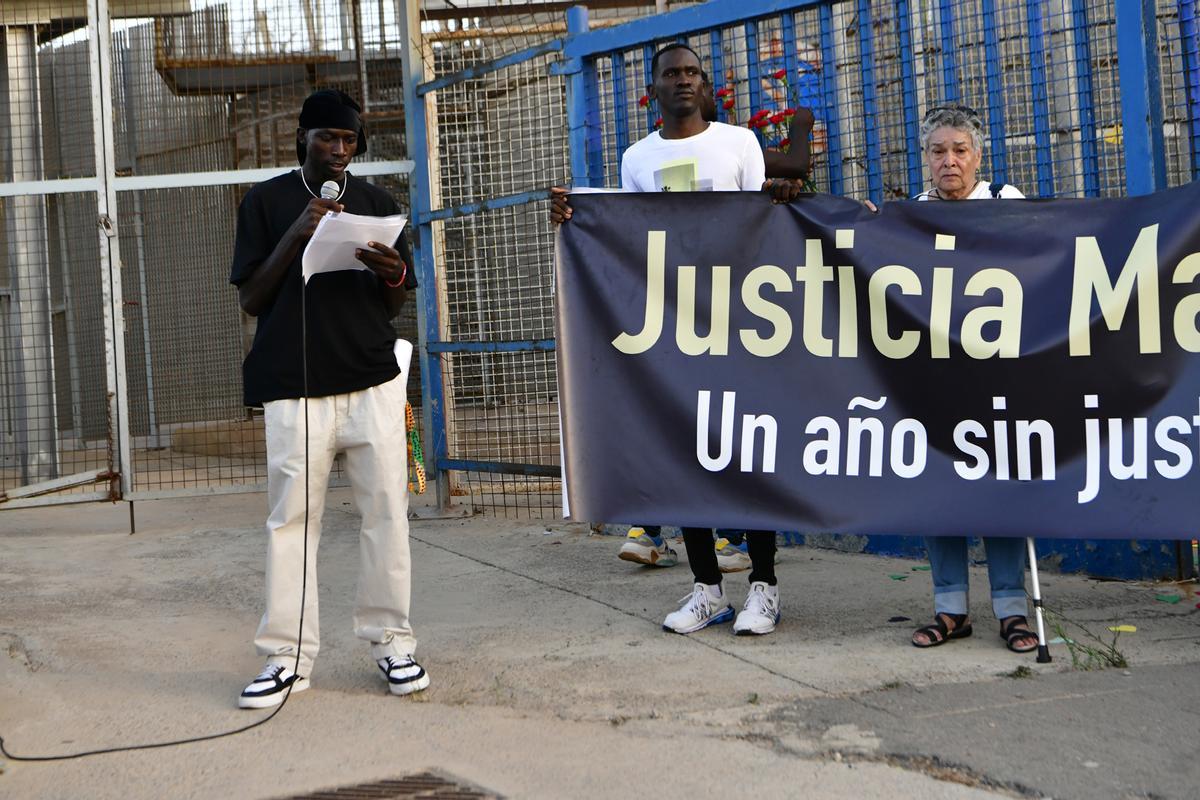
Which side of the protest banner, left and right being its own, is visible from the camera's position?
front

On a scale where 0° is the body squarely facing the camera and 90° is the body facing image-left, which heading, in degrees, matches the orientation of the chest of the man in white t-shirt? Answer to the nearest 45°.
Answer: approximately 0°

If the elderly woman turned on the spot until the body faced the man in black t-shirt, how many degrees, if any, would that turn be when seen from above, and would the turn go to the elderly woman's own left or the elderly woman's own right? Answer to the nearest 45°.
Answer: approximately 45° to the elderly woman's own right

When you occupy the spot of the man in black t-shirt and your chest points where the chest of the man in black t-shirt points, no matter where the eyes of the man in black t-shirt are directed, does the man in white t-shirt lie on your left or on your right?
on your left

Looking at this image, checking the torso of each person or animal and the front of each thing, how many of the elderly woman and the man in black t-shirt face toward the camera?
2

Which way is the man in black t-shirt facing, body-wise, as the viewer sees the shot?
toward the camera

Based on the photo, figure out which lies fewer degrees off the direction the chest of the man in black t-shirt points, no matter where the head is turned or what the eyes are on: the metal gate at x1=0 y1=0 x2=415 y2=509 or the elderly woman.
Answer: the elderly woman

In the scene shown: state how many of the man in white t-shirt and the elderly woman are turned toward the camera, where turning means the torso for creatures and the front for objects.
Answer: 2

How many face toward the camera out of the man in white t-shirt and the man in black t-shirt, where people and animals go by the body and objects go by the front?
2

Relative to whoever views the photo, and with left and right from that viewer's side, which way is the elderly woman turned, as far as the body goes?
facing the viewer

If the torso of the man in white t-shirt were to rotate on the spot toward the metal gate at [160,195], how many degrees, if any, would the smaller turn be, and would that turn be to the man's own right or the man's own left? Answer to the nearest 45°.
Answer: approximately 135° to the man's own right

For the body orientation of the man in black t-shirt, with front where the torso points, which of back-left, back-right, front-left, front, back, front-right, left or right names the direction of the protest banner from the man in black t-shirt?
left
